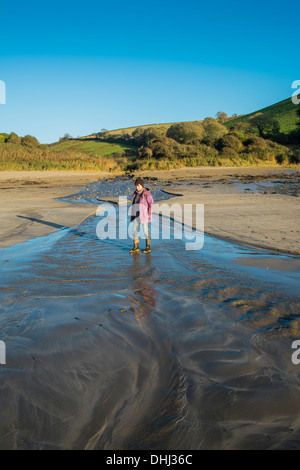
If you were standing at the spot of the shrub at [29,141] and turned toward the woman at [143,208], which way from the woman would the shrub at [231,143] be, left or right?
left

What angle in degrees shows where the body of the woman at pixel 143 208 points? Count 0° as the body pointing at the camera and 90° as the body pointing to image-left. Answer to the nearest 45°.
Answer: approximately 45°

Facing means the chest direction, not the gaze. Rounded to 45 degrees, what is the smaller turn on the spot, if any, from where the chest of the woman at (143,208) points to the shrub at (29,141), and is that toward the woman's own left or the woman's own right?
approximately 135° to the woman's own right

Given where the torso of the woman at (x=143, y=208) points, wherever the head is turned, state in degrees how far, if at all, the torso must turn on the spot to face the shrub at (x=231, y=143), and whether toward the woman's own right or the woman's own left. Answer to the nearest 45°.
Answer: approximately 135° to the woman's own right
